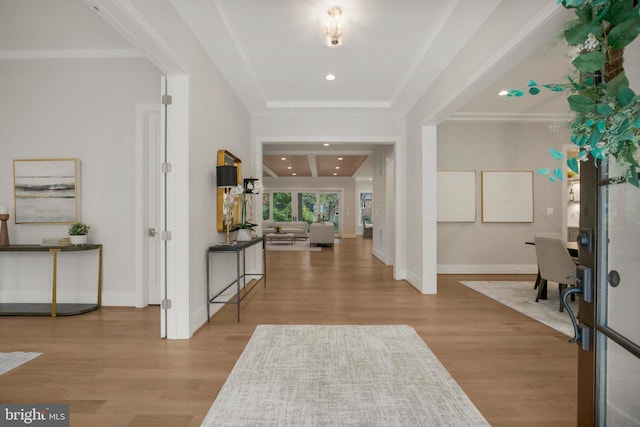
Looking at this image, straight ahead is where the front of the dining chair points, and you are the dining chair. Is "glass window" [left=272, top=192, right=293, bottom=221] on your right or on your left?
on your left

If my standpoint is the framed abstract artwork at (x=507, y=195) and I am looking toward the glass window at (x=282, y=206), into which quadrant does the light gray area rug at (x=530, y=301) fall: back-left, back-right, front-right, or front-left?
back-left

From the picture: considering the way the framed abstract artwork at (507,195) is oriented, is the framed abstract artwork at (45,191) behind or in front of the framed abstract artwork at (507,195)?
in front

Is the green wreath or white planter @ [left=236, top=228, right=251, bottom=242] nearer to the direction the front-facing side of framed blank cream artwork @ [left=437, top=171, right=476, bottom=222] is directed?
the green wreath

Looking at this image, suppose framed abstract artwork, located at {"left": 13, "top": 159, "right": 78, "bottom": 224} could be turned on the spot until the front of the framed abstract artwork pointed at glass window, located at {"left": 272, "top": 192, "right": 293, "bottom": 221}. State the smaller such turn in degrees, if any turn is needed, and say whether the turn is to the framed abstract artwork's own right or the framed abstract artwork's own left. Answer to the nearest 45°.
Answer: approximately 135° to the framed abstract artwork's own left

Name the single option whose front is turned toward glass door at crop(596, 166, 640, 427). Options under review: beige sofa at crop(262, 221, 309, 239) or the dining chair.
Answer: the beige sofa

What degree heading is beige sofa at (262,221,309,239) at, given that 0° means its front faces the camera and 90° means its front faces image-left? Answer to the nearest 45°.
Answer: approximately 0°

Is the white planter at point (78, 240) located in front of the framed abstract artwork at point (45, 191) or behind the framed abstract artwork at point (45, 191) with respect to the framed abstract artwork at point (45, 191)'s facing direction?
in front

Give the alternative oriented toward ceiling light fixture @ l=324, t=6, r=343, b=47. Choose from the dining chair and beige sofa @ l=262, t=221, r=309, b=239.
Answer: the beige sofa

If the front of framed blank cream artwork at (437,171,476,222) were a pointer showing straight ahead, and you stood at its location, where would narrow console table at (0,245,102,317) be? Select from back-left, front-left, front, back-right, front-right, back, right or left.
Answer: front-right

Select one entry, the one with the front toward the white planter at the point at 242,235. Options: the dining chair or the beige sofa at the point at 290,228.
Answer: the beige sofa

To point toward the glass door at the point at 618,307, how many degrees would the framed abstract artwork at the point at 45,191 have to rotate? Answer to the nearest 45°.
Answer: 0° — it already faces it
